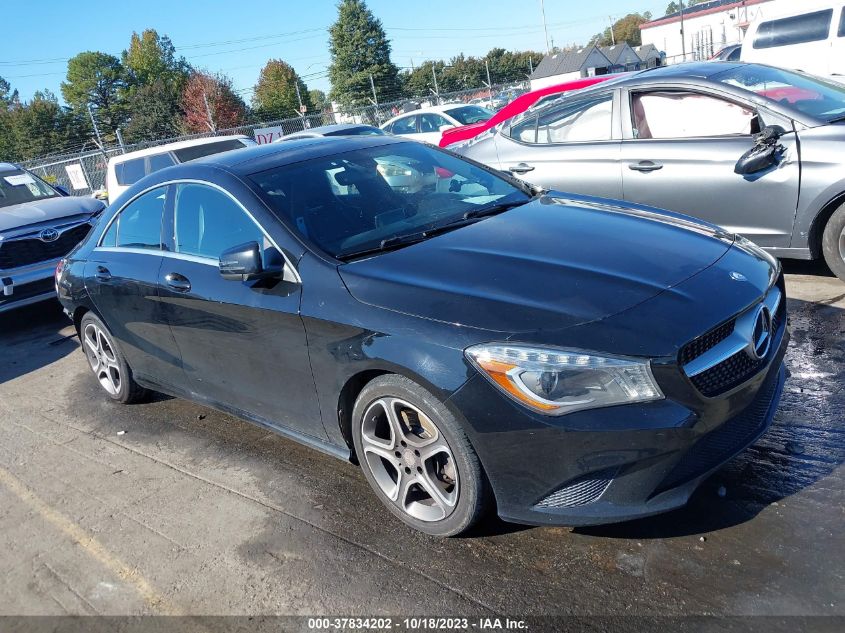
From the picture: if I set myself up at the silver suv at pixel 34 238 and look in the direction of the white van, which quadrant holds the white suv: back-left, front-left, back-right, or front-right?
front-left

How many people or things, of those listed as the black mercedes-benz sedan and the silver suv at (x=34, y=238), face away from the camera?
0

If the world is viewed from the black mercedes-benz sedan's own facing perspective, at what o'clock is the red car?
The red car is roughly at 8 o'clock from the black mercedes-benz sedan.

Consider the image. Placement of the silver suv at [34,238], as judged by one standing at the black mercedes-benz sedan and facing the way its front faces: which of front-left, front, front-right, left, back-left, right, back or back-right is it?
back

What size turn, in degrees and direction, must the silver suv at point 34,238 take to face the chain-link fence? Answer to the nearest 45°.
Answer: approximately 135° to its left

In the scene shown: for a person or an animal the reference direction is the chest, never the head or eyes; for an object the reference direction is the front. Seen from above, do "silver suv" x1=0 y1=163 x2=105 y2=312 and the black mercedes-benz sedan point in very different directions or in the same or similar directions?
same or similar directions

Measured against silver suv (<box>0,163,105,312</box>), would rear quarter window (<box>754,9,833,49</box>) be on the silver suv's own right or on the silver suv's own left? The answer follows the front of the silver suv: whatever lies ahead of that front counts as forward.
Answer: on the silver suv's own left

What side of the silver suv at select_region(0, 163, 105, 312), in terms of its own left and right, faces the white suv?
left

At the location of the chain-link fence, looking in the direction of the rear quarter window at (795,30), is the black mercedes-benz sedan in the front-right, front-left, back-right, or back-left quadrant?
front-right

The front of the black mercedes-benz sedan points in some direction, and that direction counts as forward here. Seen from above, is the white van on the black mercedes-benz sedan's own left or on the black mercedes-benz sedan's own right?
on the black mercedes-benz sedan's own left

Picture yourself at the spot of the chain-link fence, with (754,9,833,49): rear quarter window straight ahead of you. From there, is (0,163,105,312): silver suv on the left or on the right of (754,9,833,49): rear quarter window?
right

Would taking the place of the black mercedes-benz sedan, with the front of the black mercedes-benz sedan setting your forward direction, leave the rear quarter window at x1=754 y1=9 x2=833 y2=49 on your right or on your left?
on your left

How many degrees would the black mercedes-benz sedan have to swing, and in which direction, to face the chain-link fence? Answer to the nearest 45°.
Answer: approximately 180°
